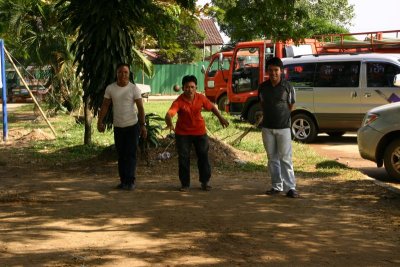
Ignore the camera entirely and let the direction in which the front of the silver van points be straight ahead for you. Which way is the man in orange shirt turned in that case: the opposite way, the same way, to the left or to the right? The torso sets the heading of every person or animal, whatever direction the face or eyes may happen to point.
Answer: to the right

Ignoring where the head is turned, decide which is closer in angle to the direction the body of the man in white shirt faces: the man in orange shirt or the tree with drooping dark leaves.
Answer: the man in orange shirt

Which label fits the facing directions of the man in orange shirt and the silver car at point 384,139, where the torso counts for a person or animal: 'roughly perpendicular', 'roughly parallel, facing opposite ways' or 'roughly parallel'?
roughly perpendicular

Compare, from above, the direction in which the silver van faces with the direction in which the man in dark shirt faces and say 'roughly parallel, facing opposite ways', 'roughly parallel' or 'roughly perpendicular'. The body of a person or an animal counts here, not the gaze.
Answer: roughly perpendicular

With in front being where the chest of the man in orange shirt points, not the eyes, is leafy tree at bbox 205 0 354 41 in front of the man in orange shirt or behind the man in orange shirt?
behind

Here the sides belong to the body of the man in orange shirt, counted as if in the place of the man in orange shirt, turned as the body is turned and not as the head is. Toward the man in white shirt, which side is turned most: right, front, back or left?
right

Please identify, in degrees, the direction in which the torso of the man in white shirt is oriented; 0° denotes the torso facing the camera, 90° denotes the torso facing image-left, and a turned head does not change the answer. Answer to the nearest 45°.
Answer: approximately 0°

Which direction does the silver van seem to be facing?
to the viewer's right

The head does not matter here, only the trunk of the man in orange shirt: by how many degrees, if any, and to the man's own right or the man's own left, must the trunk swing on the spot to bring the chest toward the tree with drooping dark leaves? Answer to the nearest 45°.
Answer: approximately 135° to the man's own right
